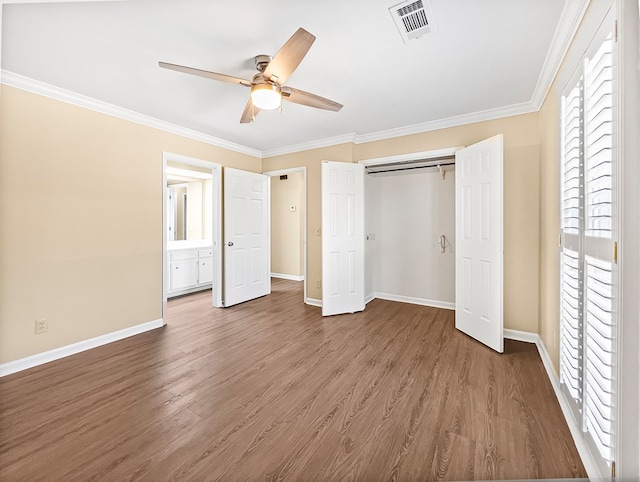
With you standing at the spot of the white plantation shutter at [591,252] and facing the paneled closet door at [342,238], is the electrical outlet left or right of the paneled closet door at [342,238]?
left

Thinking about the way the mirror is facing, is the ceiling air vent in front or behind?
in front

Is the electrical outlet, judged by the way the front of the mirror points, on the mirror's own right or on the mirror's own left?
on the mirror's own right

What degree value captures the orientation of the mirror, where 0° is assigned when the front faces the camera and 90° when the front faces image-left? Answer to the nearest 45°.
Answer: approximately 315°

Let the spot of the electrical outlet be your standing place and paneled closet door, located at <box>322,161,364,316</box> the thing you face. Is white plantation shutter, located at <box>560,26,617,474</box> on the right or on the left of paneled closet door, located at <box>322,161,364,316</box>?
right

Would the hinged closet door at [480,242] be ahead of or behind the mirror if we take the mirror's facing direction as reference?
ahead
